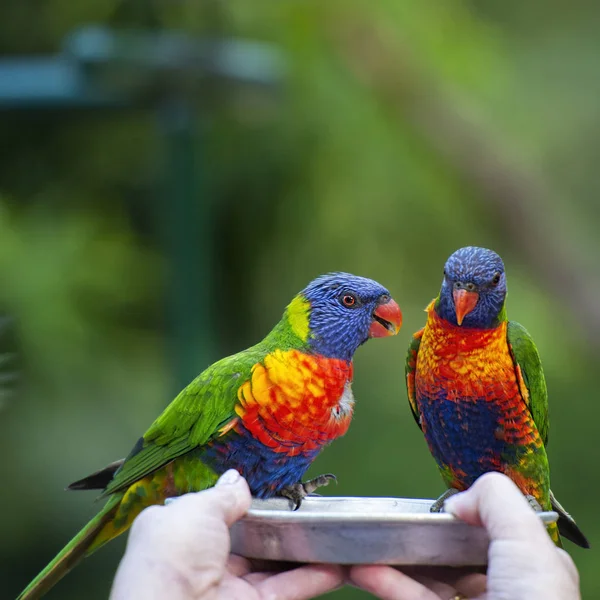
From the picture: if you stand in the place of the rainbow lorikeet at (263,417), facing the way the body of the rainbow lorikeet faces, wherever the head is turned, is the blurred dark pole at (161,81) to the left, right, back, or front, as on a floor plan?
left

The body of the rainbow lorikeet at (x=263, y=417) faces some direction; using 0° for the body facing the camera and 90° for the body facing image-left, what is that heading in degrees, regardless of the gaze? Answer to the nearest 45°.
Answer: approximately 270°
